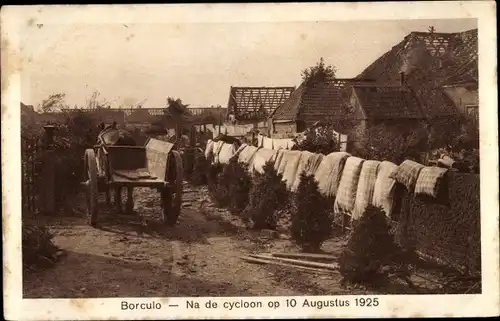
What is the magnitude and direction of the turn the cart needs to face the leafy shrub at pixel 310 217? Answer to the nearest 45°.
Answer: approximately 90° to its right

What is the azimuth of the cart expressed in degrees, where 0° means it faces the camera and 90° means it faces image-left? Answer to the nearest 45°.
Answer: approximately 180°

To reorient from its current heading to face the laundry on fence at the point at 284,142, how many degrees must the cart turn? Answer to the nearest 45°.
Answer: approximately 90° to its right

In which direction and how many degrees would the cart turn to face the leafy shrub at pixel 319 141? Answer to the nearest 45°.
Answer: approximately 90° to its right

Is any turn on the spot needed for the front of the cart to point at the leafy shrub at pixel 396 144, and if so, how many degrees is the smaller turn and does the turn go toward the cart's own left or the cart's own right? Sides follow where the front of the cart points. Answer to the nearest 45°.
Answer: approximately 90° to the cart's own right
